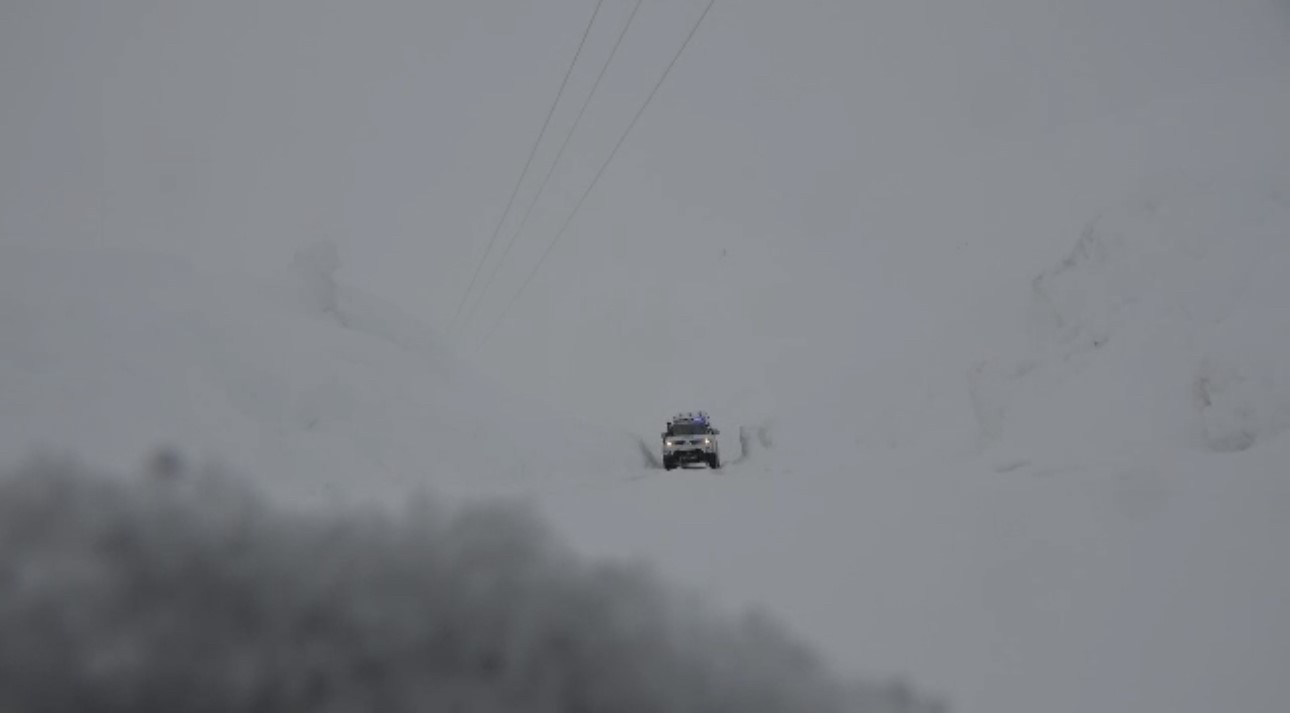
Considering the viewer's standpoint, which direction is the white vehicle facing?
facing the viewer
